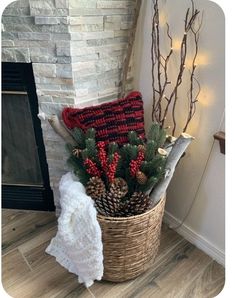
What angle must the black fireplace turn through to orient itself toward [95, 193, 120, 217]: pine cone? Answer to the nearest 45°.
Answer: approximately 45° to its left

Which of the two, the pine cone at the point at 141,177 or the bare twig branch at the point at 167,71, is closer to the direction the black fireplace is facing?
the pine cone

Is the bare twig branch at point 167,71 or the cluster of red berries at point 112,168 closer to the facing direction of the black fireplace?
the cluster of red berries

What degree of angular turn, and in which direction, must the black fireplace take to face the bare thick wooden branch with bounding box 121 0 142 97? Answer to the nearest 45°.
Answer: approximately 90° to its left

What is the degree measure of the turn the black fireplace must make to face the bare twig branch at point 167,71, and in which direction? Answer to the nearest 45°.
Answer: approximately 45° to its left

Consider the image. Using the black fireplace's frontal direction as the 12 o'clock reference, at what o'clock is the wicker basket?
The wicker basket is roughly at 11 o'clock from the black fireplace.

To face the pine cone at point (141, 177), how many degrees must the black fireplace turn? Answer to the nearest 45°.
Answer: approximately 45° to its left

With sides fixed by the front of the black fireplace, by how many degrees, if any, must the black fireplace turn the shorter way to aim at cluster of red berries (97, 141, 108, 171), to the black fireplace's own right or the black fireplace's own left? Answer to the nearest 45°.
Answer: approximately 45° to the black fireplace's own left

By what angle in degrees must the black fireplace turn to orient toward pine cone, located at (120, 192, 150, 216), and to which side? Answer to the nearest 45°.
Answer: approximately 45° to its left

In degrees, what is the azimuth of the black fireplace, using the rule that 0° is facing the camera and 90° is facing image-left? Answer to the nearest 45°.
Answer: approximately 0°
